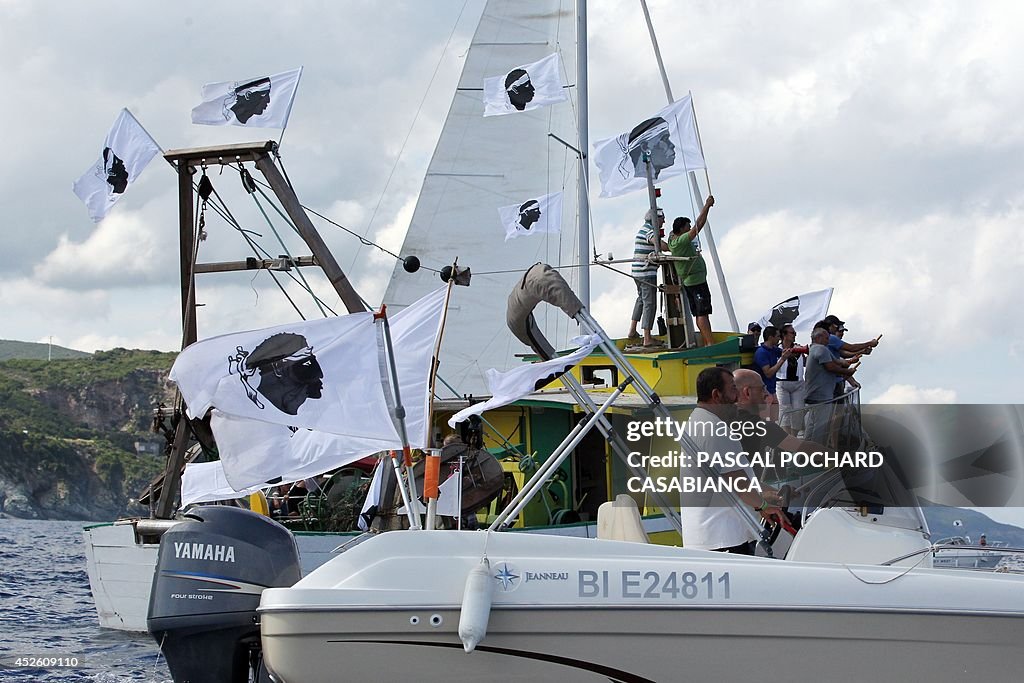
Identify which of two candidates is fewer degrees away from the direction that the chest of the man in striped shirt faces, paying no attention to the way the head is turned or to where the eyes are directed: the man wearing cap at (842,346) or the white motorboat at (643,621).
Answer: the man wearing cap

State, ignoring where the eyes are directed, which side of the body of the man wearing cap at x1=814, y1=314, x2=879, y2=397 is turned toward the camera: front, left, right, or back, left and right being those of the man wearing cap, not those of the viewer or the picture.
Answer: right

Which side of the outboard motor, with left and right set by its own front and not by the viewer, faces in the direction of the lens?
right

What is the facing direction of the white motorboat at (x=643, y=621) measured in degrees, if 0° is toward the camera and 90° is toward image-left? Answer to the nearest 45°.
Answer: approximately 270°

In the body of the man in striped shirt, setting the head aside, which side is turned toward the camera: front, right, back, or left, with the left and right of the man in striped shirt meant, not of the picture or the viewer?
right

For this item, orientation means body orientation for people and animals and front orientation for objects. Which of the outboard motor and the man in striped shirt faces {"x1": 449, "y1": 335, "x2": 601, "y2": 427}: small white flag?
the outboard motor

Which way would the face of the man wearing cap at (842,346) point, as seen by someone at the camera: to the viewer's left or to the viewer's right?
to the viewer's right

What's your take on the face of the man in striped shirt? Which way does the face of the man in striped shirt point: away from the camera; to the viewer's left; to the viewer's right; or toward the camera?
to the viewer's right

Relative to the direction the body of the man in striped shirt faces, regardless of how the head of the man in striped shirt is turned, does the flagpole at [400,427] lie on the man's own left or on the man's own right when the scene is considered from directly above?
on the man's own right
